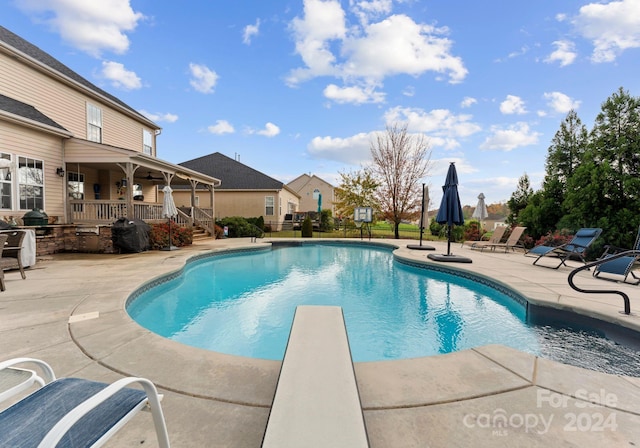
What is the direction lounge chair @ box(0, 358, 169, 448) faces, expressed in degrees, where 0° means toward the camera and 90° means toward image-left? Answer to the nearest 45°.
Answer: approximately 225°

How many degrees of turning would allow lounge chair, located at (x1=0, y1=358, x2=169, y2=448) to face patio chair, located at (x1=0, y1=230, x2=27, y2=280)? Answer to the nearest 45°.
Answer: approximately 45° to its left

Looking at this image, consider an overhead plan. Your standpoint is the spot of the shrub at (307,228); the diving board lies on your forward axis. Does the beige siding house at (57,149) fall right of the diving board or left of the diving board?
right

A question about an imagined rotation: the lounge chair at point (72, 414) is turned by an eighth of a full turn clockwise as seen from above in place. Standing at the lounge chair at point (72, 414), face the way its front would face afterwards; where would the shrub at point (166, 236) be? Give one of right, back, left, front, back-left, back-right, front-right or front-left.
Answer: left

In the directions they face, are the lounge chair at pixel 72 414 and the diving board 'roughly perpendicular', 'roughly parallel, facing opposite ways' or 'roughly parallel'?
roughly parallel

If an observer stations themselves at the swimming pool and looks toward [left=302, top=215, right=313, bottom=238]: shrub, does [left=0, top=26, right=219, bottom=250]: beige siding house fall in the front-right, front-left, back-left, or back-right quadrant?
front-left

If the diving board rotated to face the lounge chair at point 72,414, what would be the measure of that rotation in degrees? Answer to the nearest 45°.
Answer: approximately 135° to its left

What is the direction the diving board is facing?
away from the camera

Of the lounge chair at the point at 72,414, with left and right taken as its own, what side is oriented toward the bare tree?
front

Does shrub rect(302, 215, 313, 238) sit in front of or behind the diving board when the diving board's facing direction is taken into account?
in front

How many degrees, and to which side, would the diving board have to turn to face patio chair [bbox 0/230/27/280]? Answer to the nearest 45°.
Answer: approximately 45° to its left
